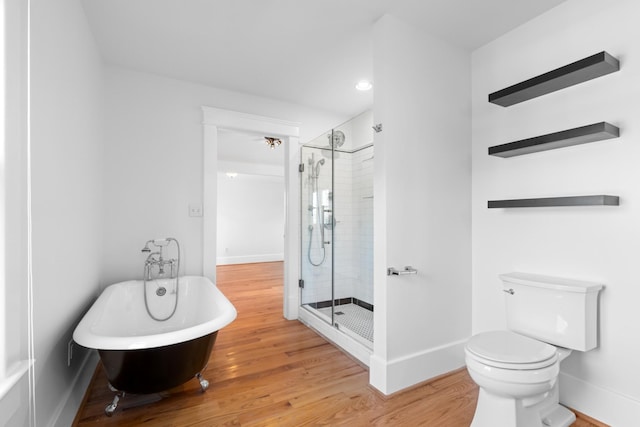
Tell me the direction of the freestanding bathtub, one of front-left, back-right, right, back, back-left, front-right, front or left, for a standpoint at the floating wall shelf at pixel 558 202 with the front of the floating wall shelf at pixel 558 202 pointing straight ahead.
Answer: front

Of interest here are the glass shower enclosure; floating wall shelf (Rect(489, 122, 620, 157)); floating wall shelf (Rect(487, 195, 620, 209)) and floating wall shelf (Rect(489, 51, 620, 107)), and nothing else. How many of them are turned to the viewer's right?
0

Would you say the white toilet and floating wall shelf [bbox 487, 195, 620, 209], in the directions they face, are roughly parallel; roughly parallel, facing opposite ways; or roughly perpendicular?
roughly parallel

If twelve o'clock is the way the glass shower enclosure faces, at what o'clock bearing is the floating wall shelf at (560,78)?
The floating wall shelf is roughly at 9 o'clock from the glass shower enclosure.

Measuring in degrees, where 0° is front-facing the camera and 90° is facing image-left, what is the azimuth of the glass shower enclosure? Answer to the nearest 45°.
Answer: approximately 45°

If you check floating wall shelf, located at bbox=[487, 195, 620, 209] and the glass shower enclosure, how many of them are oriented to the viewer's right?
0

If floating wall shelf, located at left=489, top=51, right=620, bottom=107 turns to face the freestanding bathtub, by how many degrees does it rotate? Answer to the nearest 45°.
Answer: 0° — it already faces it

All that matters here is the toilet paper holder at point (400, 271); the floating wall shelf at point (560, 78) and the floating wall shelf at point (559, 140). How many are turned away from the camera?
0

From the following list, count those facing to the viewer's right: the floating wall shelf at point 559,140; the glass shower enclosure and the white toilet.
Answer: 0

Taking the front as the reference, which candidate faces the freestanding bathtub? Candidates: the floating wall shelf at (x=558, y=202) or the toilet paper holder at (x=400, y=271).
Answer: the floating wall shelf

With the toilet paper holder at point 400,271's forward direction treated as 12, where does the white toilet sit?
The white toilet is roughly at 11 o'clock from the toilet paper holder.

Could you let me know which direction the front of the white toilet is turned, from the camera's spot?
facing the viewer and to the left of the viewer

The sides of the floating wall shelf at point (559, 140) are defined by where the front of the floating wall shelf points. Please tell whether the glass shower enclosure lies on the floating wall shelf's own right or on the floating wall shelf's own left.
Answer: on the floating wall shelf's own right

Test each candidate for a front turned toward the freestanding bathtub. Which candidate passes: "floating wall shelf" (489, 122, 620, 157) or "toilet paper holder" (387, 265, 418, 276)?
the floating wall shelf

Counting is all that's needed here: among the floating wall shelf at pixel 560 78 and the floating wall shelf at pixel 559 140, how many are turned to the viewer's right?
0

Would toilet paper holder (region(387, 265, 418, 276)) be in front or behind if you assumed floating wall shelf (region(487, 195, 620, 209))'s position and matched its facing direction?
in front
